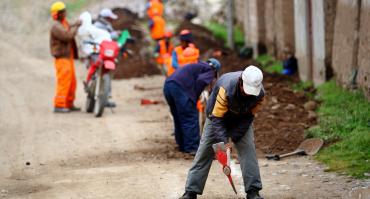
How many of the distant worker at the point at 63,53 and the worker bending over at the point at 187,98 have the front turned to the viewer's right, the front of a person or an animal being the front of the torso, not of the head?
2

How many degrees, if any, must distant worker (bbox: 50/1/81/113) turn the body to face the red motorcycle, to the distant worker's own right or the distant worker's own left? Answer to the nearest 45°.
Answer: approximately 45° to the distant worker's own right

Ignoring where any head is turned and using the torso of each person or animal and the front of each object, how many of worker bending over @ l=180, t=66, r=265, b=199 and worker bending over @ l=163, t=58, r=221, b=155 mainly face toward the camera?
1

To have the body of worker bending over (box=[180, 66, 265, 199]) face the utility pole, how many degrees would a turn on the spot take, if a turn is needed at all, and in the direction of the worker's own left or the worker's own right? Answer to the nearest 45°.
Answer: approximately 180°

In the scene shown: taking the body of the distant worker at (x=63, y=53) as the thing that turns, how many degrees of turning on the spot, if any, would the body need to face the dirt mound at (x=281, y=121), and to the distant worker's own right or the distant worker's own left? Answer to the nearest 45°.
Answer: approximately 45° to the distant worker's own right

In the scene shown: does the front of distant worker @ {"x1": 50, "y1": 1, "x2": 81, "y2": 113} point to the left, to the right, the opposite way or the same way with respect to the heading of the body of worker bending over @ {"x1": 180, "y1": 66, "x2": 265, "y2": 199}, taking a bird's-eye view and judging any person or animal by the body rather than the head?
to the left

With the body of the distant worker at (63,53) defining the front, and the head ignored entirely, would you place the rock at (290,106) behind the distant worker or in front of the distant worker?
in front

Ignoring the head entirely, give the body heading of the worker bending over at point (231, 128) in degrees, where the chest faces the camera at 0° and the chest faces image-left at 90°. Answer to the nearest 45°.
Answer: approximately 0°

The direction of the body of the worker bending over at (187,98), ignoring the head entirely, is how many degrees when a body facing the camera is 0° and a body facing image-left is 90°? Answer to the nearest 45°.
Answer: approximately 270°

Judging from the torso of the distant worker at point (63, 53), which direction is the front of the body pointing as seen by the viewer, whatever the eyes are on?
to the viewer's right

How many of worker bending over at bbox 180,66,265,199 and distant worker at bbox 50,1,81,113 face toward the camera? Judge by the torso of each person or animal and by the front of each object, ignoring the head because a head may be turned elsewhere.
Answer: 1

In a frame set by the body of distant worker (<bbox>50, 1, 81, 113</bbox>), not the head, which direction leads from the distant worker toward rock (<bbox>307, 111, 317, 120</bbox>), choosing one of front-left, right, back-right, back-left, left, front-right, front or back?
front-right
